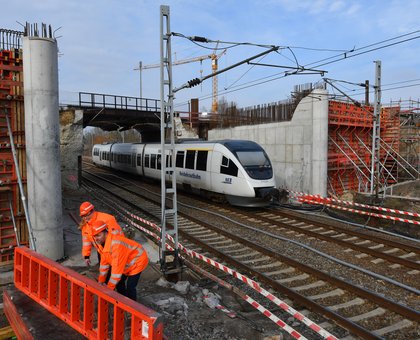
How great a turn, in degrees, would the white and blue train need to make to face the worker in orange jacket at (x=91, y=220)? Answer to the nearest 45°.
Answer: approximately 45° to its right

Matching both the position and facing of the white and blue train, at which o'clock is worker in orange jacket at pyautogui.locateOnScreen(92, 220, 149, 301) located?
The worker in orange jacket is roughly at 2 o'clock from the white and blue train.

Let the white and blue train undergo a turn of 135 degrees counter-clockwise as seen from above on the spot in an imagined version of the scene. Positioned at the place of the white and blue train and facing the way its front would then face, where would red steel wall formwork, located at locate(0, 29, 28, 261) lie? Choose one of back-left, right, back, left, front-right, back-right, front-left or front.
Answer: back-left

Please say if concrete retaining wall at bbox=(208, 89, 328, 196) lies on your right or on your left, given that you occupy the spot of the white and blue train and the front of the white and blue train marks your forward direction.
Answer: on your left

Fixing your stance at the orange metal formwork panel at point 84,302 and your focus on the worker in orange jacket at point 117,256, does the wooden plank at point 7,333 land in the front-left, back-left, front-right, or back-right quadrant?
back-left

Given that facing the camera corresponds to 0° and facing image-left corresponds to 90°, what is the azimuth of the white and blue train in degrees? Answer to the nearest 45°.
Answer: approximately 315°

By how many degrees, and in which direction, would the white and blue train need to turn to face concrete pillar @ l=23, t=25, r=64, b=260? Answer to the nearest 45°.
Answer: approximately 90° to its right

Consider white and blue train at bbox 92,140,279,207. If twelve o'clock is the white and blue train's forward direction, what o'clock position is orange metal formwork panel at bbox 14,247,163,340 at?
The orange metal formwork panel is roughly at 2 o'clock from the white and blue train.

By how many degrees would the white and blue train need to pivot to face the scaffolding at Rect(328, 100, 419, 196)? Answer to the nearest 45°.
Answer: approximately 90° to its left

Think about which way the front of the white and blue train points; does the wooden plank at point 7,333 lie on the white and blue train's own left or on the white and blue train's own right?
on the white and blue train's own right
